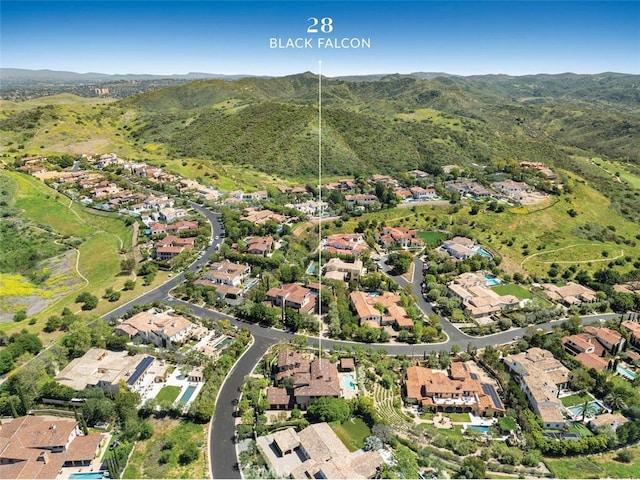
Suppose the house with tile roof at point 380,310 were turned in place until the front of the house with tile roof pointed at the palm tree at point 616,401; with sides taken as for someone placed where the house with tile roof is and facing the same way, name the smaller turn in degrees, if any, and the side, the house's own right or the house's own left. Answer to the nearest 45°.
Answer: approximately 45° to the house's own left

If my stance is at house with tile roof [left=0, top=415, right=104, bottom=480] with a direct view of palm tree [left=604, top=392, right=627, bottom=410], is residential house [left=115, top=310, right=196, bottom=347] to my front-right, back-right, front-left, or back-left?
front-left

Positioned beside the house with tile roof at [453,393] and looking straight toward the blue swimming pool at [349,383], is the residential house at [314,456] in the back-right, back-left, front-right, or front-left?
front-left

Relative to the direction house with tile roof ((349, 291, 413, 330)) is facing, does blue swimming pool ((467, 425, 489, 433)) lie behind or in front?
in front

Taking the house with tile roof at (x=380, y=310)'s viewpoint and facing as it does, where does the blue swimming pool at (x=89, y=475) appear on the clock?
The blue swimming pool is roughly at 1 o'clock from the house with tile roof.

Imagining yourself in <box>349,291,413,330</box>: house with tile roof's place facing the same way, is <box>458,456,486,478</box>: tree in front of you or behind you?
in front

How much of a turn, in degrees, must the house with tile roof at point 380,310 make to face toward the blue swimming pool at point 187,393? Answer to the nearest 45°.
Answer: approximately 45° to its right

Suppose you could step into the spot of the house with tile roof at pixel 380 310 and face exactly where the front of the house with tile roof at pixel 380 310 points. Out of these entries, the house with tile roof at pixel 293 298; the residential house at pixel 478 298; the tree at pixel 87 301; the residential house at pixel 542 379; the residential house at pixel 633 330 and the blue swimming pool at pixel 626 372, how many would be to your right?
2

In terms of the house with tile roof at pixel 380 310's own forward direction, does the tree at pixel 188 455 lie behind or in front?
in front

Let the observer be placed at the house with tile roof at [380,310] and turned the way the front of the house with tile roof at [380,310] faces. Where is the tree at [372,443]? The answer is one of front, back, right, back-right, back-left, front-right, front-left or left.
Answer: front

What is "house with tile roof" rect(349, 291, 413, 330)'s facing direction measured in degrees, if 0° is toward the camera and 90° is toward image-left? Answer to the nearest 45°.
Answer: approximately 0°

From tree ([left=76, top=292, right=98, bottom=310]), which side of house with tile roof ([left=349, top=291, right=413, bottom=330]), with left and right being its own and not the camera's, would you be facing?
right

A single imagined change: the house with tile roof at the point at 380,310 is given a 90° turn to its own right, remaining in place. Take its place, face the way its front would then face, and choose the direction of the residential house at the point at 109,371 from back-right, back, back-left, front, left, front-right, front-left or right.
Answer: front-left

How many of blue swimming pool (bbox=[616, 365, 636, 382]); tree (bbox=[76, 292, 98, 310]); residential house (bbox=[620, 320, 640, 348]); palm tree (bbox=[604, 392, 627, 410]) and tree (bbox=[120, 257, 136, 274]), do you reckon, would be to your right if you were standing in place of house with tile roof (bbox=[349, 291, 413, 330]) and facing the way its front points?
2

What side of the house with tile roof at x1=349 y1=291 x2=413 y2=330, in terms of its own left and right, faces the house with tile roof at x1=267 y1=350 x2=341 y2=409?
front

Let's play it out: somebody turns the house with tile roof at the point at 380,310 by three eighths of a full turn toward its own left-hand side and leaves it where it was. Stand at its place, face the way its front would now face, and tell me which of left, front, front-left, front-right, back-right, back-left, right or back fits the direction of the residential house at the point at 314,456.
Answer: back-right

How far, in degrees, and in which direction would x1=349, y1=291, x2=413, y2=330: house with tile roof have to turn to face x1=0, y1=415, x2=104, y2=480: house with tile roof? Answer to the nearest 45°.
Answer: approximately 45° to its right

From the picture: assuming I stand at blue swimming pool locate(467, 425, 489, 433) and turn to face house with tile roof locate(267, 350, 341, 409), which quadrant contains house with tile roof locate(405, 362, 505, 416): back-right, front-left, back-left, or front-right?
front-right

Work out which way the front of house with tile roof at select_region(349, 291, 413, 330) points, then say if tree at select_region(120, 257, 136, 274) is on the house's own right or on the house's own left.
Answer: on the house's own right
